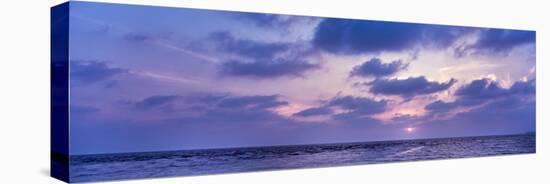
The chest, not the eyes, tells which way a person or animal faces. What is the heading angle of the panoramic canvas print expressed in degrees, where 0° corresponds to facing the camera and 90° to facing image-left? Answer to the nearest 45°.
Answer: approximately 315°
